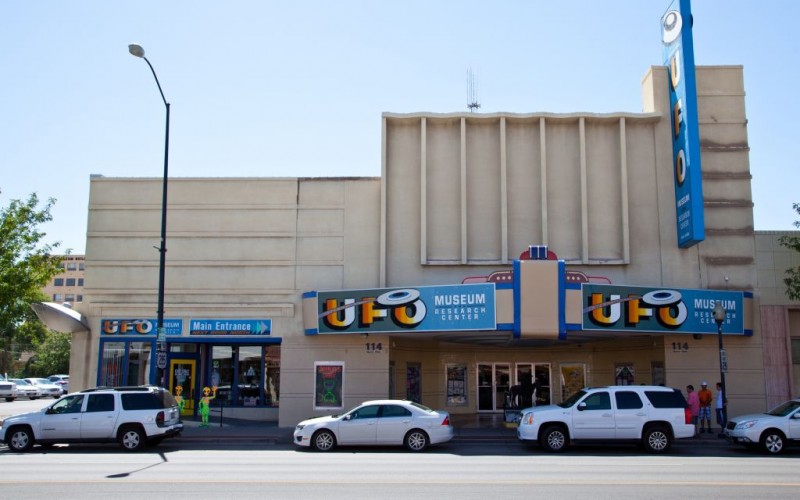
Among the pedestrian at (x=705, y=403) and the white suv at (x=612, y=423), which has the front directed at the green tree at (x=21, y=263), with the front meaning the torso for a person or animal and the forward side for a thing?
the white suv

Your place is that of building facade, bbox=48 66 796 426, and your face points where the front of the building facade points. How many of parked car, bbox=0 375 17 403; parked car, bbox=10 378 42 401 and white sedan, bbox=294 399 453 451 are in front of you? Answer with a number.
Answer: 1

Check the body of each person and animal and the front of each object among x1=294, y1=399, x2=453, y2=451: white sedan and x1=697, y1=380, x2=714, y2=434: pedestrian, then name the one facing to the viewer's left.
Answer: the white sedan

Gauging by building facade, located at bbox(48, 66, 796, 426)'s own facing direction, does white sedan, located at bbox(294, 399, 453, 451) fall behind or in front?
in front

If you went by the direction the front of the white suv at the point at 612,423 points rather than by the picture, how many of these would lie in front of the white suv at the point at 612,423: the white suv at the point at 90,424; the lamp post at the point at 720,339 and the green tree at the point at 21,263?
2

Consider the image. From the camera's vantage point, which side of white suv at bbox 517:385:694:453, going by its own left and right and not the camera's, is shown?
left

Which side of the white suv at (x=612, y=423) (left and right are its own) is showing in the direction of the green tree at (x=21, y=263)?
front
